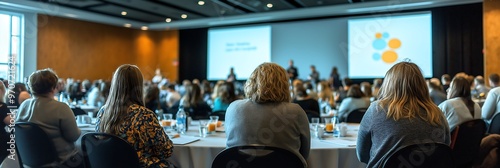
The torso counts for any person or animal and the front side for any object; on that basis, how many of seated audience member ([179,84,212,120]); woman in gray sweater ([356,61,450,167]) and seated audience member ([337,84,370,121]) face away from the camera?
3

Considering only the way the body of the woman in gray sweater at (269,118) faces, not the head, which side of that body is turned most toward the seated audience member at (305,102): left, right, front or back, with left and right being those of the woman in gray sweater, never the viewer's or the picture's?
front

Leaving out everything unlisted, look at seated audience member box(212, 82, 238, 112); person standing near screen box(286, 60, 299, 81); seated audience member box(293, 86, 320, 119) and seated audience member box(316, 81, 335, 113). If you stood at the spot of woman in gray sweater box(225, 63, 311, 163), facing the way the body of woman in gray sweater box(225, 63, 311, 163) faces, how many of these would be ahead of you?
4

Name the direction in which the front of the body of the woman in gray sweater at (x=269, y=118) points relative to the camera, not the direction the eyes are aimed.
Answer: away from the camera

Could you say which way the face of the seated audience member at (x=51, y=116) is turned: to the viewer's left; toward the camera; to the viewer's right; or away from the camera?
away from the camera

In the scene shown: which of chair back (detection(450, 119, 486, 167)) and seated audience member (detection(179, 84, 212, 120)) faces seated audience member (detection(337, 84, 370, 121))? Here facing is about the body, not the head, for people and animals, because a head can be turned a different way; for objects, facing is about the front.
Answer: the chair back

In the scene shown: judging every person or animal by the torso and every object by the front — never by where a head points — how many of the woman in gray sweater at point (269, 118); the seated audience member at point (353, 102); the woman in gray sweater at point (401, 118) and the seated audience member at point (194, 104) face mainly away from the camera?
4

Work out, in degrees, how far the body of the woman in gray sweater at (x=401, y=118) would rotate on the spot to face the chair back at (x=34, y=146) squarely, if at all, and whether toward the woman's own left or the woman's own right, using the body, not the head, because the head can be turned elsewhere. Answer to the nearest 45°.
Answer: approximately 90° to the woman's own left

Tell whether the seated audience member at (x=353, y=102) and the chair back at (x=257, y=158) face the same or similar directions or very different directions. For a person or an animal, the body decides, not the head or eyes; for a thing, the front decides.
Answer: same or similar directions

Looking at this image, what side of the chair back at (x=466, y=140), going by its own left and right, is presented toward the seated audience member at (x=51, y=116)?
left

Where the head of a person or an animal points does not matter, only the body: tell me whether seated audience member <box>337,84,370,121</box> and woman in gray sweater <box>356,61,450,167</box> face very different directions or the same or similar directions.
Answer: same or similar directions

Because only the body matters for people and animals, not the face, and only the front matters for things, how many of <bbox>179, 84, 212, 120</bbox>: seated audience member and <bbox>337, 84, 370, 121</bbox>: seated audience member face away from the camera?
2

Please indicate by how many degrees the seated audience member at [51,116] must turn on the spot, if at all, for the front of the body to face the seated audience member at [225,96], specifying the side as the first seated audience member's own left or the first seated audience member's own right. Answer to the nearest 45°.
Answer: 0° — they already face them

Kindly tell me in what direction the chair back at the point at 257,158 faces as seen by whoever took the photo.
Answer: facing away from the viewer

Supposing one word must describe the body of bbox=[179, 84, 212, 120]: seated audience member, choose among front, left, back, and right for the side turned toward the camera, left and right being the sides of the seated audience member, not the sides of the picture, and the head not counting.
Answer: back

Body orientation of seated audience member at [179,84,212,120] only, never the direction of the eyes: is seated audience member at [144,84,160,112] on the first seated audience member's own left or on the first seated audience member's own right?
on the first seated audience member's own left

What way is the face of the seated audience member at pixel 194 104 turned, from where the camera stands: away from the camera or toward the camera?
away from the camera

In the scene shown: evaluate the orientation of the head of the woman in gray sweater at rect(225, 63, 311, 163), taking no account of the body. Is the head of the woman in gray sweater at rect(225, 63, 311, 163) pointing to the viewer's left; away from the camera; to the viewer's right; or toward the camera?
away from the camera

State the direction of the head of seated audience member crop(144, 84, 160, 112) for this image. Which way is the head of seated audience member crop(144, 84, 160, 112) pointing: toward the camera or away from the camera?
away from the camera

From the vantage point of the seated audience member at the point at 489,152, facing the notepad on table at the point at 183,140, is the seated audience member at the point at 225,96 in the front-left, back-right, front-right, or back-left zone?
front-right
